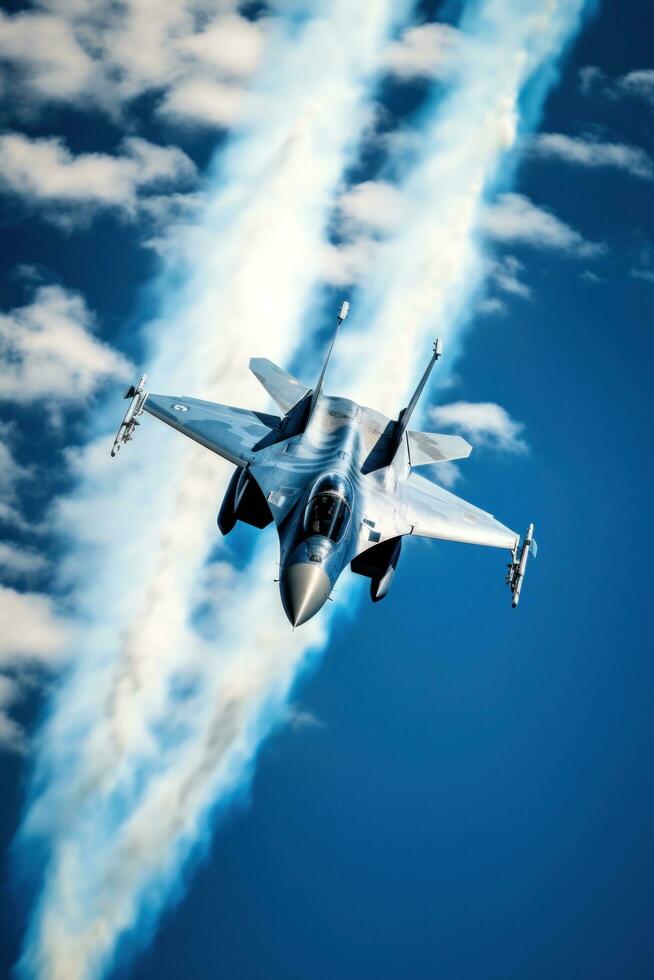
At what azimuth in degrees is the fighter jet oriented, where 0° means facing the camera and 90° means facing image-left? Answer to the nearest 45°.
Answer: approximately 0°
